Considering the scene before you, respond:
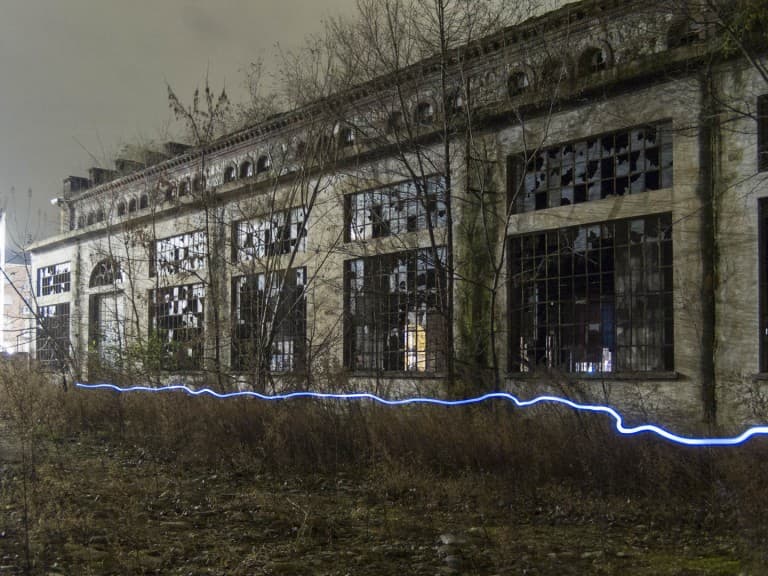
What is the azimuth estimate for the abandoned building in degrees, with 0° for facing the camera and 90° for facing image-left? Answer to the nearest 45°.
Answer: approximately 45°
